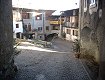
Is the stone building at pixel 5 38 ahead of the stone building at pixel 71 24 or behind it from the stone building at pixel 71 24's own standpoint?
ahead

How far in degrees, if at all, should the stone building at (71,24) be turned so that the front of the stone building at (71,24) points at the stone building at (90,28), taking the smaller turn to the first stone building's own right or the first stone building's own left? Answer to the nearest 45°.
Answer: approximately 45° to the first stone building's own left

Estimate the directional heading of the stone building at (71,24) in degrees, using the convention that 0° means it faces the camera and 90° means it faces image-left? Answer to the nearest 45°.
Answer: approximately 45°
